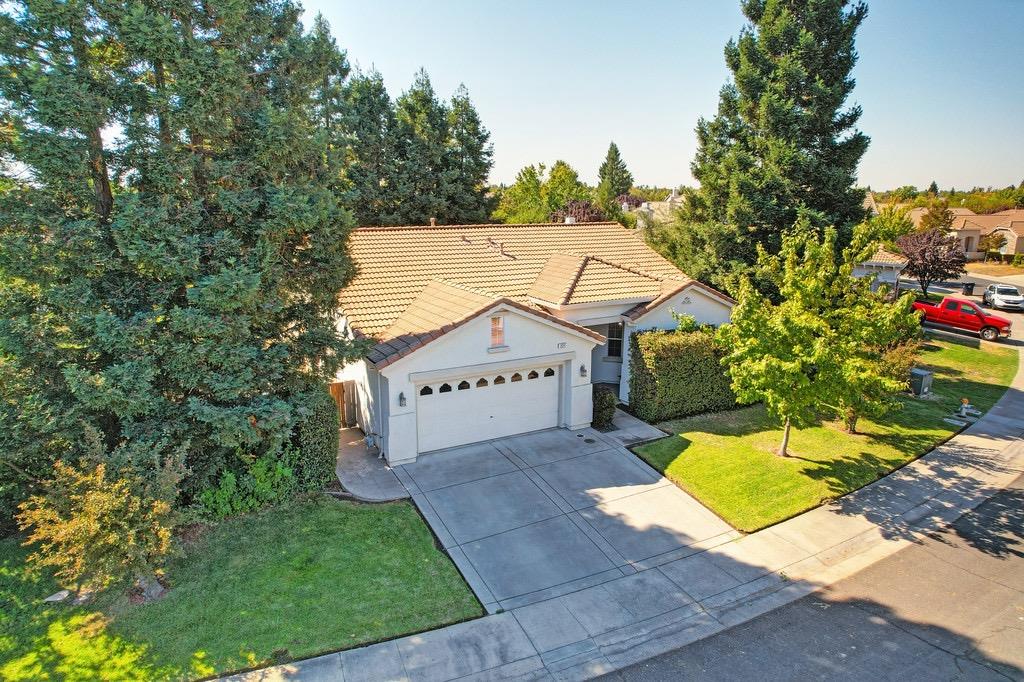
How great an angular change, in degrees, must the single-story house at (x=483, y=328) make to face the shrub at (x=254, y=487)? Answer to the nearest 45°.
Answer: approximately 90° to its right

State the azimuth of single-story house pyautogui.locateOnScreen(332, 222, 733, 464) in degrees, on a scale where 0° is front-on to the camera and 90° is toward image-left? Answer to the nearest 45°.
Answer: approximately 315°

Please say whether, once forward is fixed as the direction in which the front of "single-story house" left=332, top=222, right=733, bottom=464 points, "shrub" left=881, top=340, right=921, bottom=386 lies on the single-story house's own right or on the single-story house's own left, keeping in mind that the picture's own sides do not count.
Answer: on the single-story house's own left

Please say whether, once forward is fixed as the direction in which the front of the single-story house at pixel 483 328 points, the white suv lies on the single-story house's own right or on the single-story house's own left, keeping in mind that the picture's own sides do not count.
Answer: on the single-story house's own left

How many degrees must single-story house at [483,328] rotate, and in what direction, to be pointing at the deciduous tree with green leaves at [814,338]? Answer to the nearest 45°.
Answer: approximately 45° to its left

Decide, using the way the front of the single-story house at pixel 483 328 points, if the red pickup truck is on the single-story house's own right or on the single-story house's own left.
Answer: on the single-story house's own left

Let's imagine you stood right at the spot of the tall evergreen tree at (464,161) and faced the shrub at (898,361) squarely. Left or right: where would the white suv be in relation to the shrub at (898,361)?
left

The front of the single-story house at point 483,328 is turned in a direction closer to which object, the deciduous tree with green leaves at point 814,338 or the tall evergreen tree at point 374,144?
the deciduous tree with green leaves

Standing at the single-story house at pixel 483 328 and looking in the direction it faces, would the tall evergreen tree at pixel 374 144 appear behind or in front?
behind

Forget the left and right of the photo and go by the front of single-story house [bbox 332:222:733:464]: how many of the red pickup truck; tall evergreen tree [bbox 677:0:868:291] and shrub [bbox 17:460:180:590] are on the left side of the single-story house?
2

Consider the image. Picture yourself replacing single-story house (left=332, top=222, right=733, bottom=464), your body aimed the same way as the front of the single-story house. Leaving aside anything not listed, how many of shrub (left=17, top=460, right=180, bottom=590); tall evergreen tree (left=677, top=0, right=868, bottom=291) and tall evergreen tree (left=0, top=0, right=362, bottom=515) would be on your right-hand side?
2

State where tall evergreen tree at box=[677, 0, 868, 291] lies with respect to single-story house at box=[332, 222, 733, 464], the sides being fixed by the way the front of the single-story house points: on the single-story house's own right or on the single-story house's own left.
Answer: on the single-story house's own left

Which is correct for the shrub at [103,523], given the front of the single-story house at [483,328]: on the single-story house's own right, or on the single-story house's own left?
on the single-story house's own right

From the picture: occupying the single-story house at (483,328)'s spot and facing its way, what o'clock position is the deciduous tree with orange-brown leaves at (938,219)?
The deciduous tree with orange-brown leaves is roughly at 9 o'clock from the single-story house.

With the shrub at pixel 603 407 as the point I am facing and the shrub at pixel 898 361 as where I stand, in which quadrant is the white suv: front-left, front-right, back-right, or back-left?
back-right
